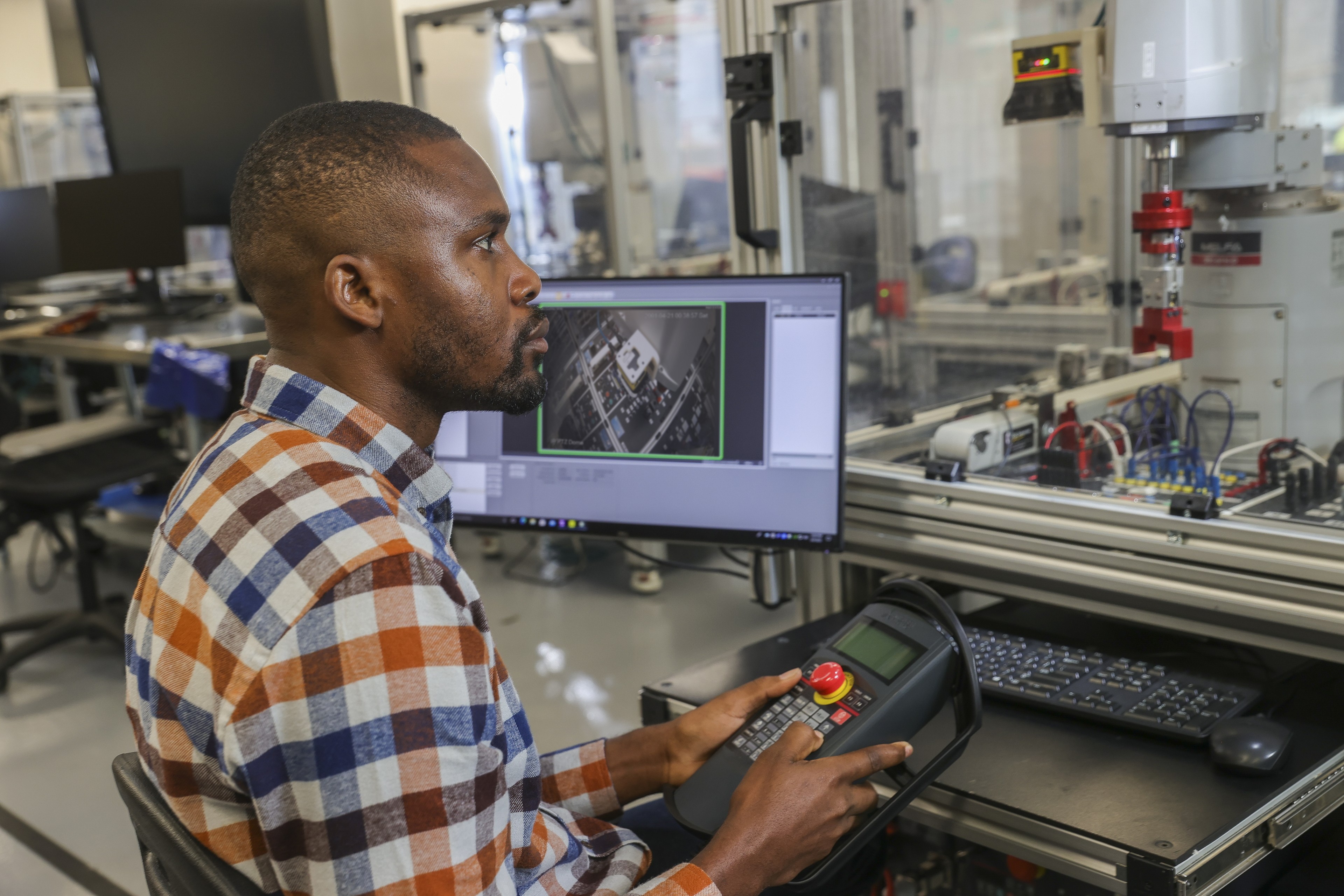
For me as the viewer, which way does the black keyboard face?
facing the viewer and to the left of the viewer

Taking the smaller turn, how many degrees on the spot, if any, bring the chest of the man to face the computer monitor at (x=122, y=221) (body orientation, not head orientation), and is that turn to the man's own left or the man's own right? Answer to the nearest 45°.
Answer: approximately 90° to the man's own left

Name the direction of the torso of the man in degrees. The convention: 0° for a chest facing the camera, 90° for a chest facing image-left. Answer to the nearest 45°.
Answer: approximately 270°

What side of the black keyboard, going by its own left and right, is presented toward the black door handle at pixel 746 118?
right

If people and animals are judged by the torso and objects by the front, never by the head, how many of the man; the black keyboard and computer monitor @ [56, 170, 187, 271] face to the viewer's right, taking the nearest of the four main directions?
1

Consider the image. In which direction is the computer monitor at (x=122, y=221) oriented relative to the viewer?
toward the camera

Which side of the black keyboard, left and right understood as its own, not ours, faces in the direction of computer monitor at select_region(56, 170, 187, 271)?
right

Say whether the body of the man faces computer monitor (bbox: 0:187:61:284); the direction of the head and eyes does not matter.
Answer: no

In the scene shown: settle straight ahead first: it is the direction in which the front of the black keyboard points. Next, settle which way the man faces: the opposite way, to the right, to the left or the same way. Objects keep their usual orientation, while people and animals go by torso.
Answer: the opposite way

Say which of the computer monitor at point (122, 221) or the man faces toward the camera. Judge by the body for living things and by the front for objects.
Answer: the computer monitor

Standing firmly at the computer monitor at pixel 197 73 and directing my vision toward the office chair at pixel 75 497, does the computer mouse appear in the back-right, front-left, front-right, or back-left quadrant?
front-left

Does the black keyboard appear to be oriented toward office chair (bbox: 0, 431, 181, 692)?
no

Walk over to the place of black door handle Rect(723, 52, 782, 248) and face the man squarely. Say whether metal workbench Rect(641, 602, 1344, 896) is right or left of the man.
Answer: left

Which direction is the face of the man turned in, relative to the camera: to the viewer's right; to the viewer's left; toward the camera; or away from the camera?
to the viewer's right

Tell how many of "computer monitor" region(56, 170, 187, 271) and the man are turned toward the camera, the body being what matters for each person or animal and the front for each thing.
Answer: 1

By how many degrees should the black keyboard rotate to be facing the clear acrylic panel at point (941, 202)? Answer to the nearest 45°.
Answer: approximately 135° to its right

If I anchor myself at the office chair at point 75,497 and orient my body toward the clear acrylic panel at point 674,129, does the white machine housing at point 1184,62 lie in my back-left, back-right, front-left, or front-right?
front-right
